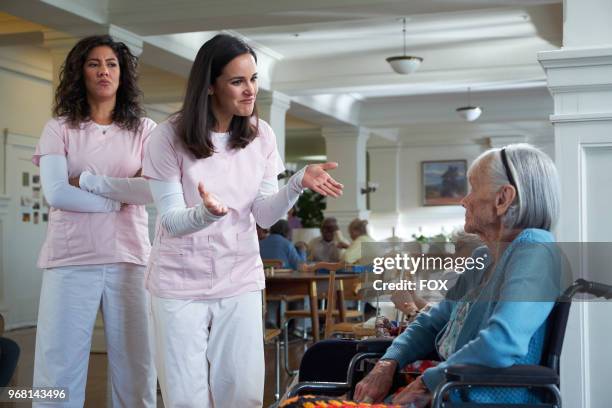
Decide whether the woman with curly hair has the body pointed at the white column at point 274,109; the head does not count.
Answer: no

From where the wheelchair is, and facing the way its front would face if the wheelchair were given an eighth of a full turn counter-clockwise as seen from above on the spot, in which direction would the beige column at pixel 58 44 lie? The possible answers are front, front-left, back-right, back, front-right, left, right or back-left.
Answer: right

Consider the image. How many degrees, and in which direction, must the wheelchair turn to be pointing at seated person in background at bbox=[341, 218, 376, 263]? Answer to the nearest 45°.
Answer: approximately 90° to its right

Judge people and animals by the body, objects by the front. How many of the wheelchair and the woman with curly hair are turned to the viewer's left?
1

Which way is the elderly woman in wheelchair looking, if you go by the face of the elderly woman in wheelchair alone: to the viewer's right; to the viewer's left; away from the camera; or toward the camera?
to the viewer's left

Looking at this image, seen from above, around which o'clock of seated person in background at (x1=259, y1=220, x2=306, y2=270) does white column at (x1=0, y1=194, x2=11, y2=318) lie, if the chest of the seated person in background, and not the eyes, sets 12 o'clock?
The white column is roughly at 8 o'clock from the seated person in background.

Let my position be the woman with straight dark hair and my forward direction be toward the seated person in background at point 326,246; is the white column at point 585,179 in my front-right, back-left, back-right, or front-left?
front-right

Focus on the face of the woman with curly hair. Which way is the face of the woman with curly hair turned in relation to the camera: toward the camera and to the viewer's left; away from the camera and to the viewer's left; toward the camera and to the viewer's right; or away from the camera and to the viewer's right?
toward the camera and to the viewer's right

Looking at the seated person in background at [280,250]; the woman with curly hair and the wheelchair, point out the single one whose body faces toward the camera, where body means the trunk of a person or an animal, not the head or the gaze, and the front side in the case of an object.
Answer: the woman with curly hair

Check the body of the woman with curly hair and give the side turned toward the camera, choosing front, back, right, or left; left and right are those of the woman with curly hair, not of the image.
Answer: front

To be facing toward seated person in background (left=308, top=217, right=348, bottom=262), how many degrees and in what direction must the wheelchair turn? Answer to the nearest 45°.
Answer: approximately 90° to its right

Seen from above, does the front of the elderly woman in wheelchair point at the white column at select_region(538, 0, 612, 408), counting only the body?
no

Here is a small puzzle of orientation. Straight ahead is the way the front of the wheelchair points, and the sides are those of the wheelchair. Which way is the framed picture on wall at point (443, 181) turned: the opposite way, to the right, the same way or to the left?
to the left

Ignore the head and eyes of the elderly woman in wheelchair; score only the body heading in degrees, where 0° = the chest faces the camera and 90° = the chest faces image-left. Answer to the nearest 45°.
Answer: approximately 90°

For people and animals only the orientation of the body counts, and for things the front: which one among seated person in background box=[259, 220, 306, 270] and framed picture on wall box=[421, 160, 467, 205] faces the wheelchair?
the framed picture on wall

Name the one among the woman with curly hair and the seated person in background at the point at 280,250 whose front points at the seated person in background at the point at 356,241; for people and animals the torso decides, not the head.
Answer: the seated person in background at the point at 280,250

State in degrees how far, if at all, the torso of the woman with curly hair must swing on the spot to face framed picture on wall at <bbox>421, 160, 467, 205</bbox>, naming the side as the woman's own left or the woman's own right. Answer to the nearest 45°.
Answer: approximately 135° to the woman's own left

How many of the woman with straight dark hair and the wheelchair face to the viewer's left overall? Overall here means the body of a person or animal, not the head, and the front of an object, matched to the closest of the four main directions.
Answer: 1

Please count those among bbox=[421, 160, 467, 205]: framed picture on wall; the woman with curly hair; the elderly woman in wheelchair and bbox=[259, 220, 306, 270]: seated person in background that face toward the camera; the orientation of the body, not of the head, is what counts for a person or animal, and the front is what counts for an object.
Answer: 2
